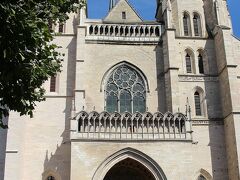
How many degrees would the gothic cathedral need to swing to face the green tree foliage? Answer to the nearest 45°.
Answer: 0° — it already faces it

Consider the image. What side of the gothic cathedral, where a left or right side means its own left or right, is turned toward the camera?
front
